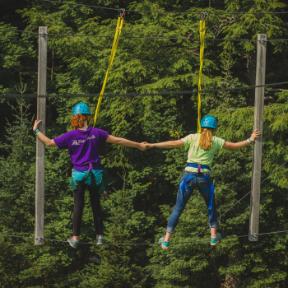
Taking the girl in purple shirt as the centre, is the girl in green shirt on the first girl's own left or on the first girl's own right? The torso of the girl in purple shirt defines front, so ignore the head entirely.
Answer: on the first girl's own right

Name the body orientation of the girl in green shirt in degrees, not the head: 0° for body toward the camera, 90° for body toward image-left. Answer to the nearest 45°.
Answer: approximately 180°

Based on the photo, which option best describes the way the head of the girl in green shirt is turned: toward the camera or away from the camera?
away from the camera

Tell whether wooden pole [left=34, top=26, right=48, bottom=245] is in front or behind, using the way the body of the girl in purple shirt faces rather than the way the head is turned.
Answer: in front

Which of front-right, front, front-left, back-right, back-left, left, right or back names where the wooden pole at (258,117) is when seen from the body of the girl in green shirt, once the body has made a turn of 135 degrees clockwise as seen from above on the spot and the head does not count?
left

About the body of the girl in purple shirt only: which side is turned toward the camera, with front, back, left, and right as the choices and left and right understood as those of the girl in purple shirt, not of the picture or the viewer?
back

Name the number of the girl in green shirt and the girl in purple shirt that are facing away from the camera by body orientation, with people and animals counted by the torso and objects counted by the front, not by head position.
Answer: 2

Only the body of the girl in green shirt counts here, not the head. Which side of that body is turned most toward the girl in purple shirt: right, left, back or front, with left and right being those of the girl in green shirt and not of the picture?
left
